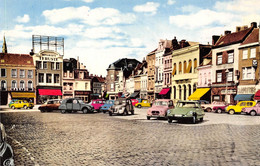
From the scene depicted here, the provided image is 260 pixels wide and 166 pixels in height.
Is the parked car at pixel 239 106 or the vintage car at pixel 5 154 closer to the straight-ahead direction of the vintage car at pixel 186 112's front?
the vintage car

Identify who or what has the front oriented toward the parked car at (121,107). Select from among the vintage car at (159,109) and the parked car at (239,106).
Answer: the parked car at (239,106)

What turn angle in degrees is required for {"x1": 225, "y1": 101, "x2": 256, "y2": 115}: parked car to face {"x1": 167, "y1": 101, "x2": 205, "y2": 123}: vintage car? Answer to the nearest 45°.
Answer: approximately 45° to its left

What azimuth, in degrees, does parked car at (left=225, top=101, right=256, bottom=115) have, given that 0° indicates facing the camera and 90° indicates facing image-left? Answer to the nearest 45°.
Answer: approximately 45°

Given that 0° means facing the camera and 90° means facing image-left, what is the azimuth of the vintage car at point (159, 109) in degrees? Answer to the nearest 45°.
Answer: approximately 45°

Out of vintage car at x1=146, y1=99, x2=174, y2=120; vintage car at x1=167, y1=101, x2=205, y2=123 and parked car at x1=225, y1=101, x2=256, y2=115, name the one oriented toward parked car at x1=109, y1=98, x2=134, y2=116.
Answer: parked car at x1=225, y1=101, x2=256, y2=115
